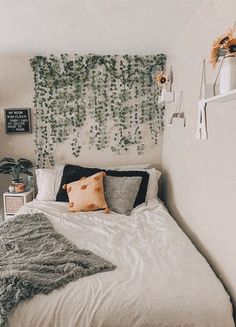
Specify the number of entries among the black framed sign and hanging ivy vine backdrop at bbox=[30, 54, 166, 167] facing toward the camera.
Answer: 2

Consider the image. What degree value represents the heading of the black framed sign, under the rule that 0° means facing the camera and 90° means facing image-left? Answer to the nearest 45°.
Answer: approximately 0°

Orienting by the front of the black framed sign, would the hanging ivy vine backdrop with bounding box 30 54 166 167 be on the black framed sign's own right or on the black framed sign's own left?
on the black framed sign's own left

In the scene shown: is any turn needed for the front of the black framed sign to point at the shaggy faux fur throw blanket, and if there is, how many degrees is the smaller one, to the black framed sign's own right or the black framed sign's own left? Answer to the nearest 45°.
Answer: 0° — it already faces it

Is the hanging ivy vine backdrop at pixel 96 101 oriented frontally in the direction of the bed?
yes

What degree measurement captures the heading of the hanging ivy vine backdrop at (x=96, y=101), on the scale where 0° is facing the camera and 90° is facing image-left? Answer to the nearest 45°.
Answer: approximately 0°
